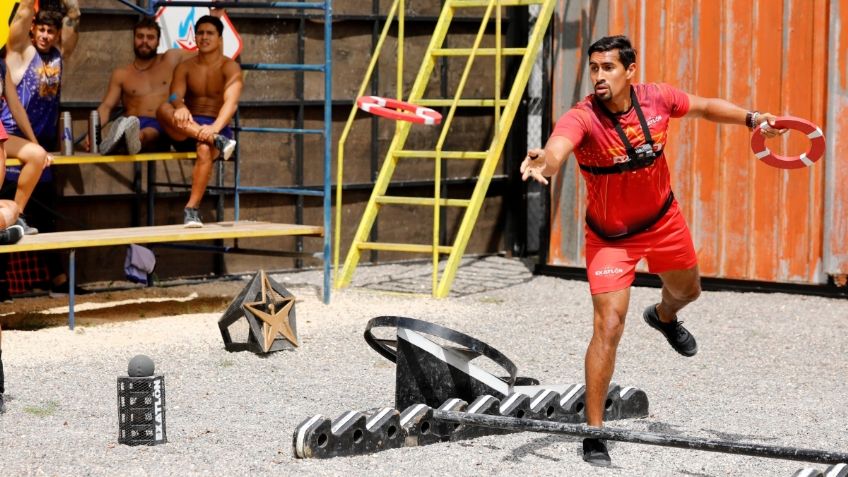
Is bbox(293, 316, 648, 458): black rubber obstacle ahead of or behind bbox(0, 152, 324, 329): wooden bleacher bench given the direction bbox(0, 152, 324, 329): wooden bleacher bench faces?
ahead

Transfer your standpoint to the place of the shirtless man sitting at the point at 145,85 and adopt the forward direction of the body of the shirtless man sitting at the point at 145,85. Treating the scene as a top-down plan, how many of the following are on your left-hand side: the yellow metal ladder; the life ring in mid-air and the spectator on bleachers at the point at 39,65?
2

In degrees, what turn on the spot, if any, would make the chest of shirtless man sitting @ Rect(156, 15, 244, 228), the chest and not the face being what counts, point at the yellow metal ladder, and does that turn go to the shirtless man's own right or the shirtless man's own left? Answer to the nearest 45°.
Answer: approximately 90° to the shirtless man's own left

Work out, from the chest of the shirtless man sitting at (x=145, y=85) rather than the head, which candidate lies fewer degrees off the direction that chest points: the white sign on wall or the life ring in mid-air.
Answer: the life ring in mid-air

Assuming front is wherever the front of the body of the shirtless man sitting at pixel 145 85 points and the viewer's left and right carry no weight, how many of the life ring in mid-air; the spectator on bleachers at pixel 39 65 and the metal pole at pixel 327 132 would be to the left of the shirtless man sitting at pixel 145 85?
2

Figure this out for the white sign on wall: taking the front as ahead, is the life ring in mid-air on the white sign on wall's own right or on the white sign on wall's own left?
on the white sign on wall's own left

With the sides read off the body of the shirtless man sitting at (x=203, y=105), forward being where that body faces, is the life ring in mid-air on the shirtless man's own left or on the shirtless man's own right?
on the shirtless man's own left
